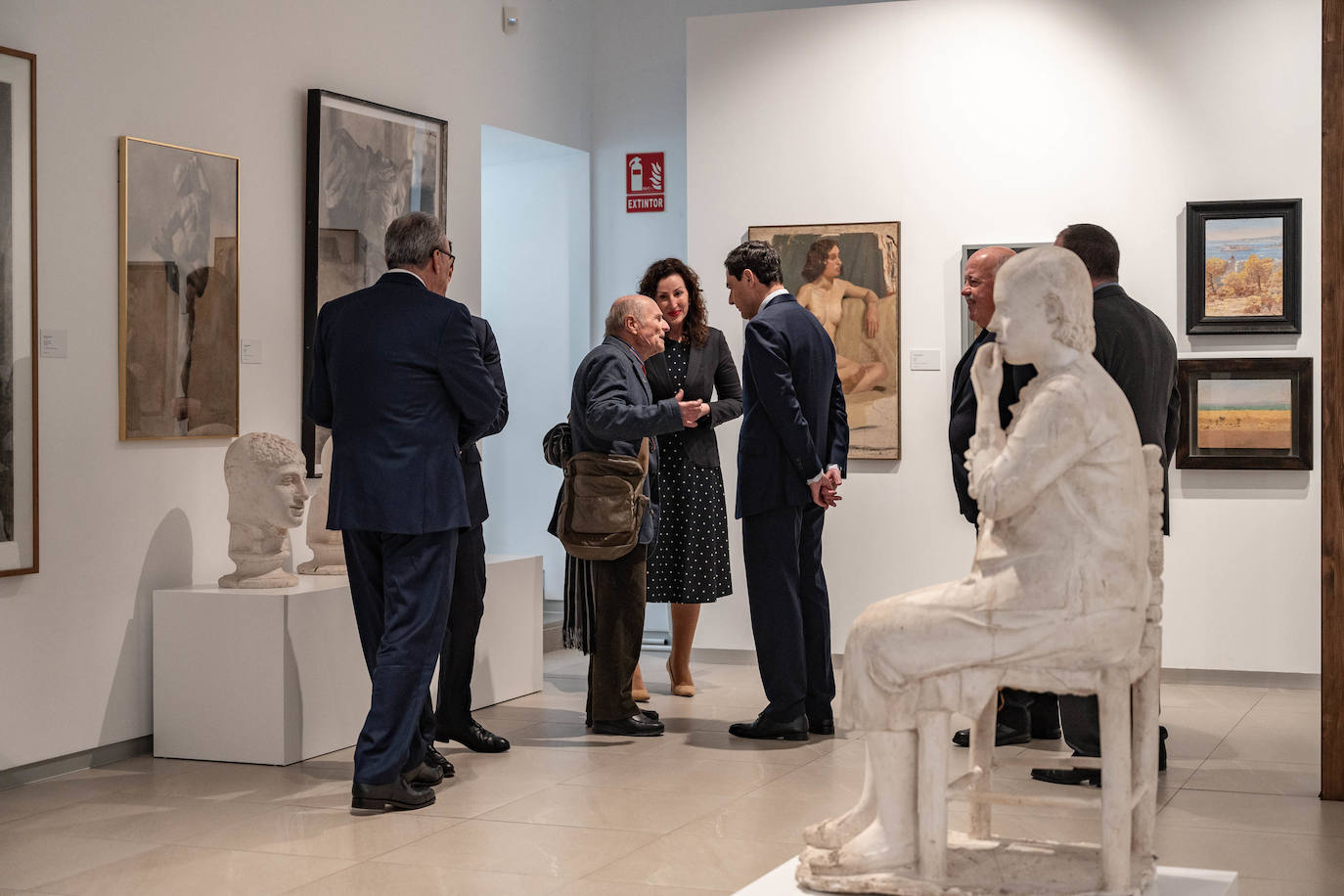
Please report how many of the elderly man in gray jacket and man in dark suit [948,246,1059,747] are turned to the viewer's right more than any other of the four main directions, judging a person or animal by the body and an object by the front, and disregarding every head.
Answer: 1

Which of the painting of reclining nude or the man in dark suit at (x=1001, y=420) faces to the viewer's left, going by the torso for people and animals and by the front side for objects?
the man in dark suit

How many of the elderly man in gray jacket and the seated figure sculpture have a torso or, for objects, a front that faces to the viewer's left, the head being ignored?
1

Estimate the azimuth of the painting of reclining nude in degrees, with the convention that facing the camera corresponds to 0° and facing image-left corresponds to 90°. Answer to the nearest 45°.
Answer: approximately 0°

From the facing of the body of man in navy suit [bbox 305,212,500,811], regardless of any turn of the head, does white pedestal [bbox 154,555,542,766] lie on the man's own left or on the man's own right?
on the man's own left

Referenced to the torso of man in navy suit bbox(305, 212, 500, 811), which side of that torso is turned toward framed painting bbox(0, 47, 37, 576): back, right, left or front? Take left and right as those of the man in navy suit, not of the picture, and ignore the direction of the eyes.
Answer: left

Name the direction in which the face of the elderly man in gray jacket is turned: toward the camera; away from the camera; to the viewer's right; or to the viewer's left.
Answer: to the viewer's right

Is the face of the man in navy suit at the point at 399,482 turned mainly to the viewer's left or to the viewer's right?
to the viewer's right

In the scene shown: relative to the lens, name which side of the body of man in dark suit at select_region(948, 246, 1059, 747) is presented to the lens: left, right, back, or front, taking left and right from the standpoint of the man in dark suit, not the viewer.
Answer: left

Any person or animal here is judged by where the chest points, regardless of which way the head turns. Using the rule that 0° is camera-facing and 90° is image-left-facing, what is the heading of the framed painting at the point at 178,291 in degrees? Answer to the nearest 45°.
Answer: approximately 315°

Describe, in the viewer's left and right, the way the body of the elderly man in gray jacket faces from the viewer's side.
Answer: facing to the right of the viewer

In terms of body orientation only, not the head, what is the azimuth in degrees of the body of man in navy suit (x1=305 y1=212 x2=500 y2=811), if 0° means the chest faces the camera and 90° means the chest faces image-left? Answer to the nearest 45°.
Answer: approximately 225°

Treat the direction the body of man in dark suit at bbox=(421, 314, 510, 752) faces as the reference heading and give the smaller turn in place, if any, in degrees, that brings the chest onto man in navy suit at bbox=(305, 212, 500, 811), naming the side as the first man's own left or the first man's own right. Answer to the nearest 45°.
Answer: approximately 90° to the first man's own right
